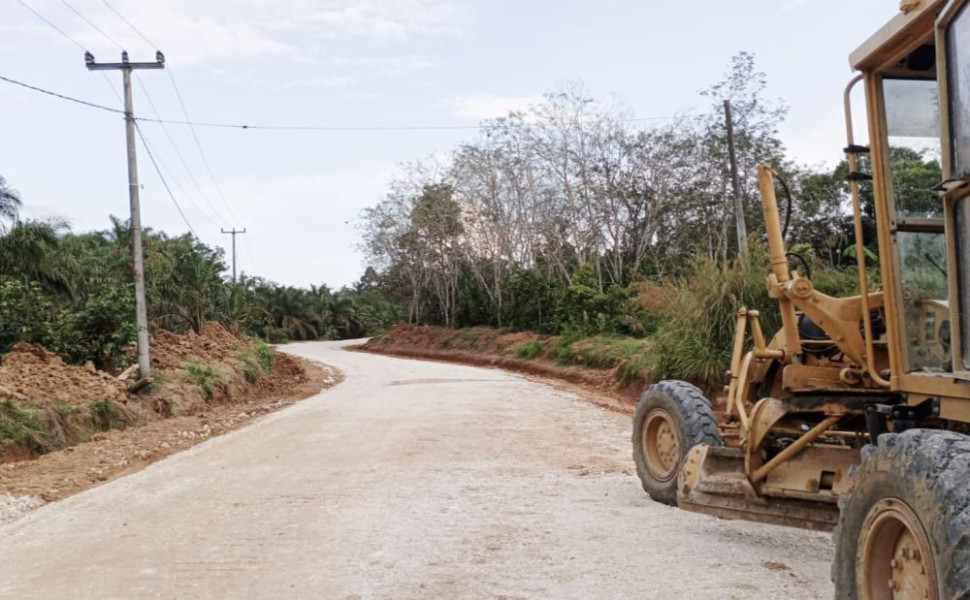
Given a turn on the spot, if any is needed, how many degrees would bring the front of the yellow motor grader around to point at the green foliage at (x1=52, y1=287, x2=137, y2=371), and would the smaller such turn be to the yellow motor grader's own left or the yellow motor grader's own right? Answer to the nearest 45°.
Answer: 0° — it already faces it

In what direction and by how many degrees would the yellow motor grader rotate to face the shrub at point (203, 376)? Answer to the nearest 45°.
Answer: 0° — it already faces it

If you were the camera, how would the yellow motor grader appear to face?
facing away from the viewer and to the left of the viewer

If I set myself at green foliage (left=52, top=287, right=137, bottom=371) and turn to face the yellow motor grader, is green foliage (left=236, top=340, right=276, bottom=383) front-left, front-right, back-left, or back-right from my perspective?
back-left
